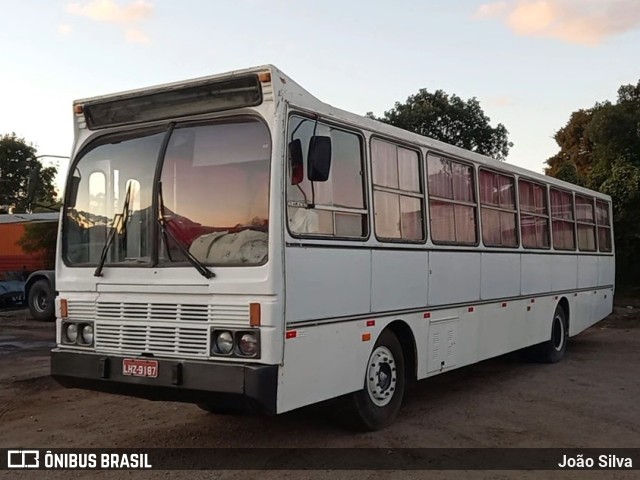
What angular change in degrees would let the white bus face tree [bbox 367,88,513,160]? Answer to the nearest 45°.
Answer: approximately 135° to its right

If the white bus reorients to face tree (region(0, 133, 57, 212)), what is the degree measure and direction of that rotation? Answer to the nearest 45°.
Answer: approximately 90° to its right

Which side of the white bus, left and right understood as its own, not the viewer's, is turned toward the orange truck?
right

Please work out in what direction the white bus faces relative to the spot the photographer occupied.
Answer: facing the viewer and to the left of the viewer

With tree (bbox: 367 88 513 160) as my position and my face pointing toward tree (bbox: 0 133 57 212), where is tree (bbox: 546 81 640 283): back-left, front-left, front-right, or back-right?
back-left
